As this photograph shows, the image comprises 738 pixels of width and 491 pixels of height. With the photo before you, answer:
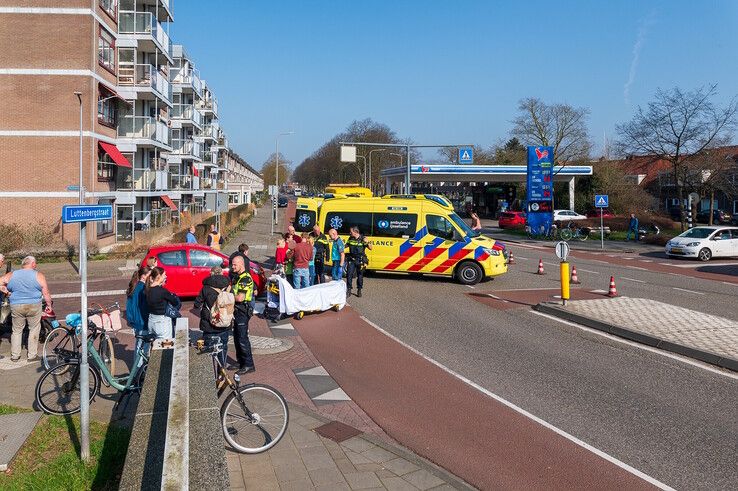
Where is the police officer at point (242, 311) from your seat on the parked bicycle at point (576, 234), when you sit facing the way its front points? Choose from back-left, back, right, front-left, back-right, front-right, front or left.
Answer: left

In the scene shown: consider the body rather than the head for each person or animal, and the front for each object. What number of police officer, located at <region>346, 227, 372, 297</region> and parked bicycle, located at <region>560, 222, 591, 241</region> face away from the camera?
0

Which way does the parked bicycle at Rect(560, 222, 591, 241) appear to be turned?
to the viewer's left

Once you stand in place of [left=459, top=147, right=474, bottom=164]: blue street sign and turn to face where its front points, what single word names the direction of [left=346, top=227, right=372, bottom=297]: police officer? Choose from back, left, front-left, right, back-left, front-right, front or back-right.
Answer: front

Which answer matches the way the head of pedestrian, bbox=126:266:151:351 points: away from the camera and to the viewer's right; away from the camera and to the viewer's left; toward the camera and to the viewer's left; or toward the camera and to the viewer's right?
away from the camera and to the viewer's right

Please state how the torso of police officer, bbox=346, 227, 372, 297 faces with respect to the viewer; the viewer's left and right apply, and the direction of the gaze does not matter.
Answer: facing the viewer

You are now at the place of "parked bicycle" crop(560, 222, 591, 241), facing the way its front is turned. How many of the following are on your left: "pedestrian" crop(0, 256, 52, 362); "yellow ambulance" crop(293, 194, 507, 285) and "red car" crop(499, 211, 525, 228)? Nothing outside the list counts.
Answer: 2

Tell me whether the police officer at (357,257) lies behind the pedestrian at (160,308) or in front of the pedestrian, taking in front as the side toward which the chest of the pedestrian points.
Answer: in front
